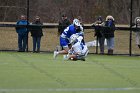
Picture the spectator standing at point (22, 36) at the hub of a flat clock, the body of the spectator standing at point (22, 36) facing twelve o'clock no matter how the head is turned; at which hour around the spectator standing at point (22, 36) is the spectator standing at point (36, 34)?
the spectator standing at point (36, 34) is roughly at 9 o'clock from the spectator standing at point (22, 36).

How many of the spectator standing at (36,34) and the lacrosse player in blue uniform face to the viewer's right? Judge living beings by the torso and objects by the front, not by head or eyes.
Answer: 1

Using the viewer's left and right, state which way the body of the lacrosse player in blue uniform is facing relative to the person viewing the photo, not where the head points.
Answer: facing to the right of the viewer

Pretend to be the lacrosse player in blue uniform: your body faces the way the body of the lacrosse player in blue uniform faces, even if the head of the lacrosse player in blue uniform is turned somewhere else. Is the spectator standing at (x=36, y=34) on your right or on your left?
on your left

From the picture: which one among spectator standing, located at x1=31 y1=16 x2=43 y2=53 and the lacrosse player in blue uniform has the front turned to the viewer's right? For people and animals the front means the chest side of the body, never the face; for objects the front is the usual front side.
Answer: the lacrosse player in blue uniform

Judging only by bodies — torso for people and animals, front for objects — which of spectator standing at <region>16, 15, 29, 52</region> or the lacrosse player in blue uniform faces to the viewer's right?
the lacrosse player in blue uniform

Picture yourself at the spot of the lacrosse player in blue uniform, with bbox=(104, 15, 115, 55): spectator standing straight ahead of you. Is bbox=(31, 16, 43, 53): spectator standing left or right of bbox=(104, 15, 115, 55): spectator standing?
left

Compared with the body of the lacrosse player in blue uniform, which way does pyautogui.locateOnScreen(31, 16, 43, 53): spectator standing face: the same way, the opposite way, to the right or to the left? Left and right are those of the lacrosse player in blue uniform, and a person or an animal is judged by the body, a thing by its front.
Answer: to the right

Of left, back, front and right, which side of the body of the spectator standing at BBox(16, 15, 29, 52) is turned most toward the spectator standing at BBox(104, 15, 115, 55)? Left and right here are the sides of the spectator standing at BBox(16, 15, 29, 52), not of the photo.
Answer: left

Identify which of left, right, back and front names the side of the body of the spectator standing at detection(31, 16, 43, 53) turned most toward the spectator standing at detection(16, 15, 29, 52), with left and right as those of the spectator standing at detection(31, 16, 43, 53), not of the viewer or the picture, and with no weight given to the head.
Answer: right

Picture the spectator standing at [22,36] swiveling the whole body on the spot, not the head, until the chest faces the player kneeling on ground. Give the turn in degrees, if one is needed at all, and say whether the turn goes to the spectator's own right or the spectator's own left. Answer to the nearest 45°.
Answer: approximately 45° to the spectator's own left

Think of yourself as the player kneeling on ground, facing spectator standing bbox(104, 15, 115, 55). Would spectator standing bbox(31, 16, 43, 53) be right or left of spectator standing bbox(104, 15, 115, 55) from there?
left

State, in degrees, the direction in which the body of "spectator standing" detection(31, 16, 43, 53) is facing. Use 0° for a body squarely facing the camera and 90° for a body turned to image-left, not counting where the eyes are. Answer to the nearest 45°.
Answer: approximately 0°
